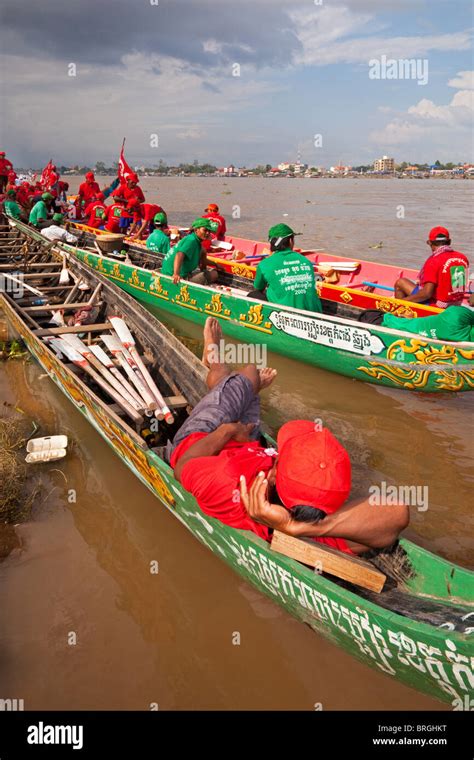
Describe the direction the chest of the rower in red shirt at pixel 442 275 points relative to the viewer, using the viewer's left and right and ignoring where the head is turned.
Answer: facing away from the viewer and to the left of the viewer

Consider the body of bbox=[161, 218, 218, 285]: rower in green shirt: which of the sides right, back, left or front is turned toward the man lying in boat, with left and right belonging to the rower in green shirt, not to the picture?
right

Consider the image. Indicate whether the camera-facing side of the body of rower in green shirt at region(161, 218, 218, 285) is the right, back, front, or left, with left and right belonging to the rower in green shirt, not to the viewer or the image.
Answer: right

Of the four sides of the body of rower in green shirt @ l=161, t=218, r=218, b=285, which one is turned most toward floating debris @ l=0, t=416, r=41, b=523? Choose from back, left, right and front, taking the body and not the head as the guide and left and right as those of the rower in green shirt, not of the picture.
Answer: right

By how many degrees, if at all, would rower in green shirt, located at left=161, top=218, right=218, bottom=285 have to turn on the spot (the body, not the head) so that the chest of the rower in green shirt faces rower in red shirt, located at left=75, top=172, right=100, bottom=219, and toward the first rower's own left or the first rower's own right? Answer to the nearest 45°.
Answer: approximately 90° to the first rower's own left
